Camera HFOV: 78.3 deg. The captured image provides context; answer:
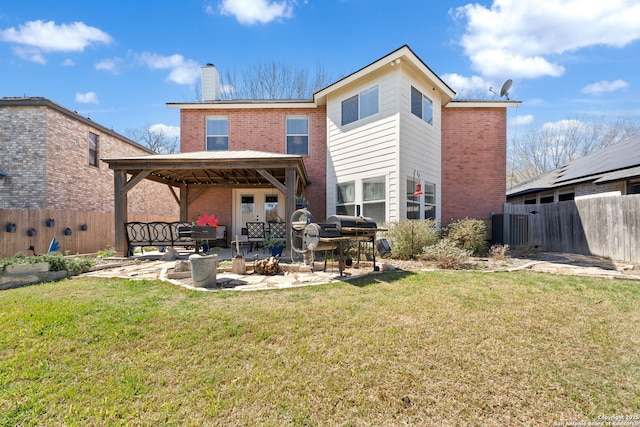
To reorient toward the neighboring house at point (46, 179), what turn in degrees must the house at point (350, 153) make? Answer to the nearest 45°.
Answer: approximately 90° to its left

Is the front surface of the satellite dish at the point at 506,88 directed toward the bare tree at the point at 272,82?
no

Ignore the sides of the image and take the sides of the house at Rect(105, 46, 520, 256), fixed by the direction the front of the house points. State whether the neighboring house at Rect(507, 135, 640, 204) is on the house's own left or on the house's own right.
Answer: on the house's own right

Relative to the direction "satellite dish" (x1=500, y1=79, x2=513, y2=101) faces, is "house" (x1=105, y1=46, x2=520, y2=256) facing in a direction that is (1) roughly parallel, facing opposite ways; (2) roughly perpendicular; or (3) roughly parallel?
roughly perpendicular

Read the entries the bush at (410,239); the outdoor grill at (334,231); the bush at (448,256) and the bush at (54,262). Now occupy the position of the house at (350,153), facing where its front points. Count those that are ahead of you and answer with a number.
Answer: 0

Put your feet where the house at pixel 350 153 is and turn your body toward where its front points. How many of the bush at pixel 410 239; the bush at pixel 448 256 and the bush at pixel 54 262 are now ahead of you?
0

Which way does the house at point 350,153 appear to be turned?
away from the camera

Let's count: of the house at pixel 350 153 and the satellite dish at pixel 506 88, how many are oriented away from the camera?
1

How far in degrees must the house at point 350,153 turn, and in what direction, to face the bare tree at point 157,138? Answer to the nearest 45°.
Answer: approximately 45° to its left

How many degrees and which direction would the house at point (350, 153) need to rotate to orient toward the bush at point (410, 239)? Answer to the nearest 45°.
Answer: approximately 180°

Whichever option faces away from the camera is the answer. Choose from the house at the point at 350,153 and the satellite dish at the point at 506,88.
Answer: the house
